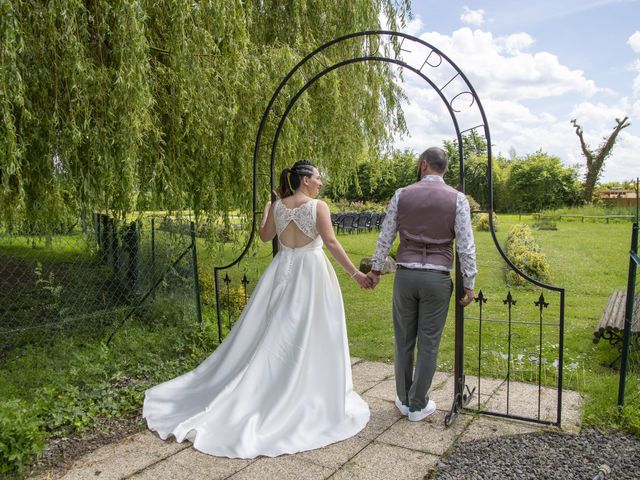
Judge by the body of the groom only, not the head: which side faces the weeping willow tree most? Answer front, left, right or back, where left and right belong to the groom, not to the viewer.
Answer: left

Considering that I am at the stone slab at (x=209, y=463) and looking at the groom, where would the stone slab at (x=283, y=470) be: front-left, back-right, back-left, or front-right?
front-right

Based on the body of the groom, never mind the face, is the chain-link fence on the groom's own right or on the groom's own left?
on the groom's own left

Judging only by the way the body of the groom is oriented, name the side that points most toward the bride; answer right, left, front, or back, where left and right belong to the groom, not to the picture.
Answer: left

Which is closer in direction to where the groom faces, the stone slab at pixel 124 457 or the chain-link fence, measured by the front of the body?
the chain-link fence

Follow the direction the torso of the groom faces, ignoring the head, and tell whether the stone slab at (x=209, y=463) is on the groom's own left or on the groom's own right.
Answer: on the groom's own left

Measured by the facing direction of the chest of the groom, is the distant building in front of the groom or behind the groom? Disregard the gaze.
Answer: in front

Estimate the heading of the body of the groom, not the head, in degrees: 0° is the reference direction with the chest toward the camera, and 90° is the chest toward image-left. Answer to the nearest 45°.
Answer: approximately 180°

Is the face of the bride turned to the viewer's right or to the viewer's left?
to the viewer's right

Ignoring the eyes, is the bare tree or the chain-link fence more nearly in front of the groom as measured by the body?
the bare tree

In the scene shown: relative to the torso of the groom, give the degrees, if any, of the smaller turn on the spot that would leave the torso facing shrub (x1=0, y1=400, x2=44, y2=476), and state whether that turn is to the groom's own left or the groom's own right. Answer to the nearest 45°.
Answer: approximately 90° to the groom's own left
